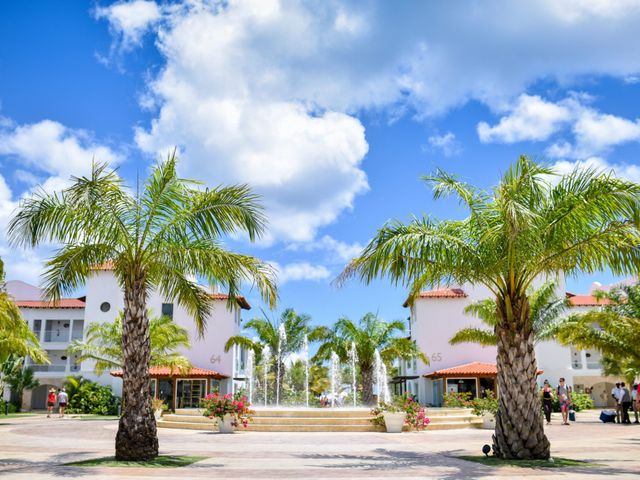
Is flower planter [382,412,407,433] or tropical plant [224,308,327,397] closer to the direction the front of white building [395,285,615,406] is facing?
the flower planter

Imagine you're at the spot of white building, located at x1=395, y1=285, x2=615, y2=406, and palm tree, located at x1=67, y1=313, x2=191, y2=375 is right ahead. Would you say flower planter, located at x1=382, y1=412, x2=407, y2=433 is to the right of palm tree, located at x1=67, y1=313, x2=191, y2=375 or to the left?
left

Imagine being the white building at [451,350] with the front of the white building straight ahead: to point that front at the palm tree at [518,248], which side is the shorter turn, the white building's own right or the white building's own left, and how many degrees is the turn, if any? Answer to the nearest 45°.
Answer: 0° — it already faces it

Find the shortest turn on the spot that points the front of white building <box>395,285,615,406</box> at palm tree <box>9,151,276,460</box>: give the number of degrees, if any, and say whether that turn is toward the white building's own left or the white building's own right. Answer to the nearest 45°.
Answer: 0° — it already faces it

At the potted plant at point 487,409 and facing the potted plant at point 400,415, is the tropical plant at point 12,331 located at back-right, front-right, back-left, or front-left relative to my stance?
front-right

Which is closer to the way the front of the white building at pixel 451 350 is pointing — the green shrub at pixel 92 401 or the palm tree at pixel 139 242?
the palm tree

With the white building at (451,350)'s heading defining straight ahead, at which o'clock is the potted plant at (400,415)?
The potted plant is roughly at 12 o'clock from the white building.

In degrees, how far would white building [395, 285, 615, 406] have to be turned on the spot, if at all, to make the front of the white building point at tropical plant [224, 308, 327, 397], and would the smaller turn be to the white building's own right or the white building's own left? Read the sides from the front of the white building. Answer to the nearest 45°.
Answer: approximately 45° to the white building's own right

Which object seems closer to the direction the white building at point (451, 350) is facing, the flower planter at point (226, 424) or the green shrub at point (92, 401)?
the flower planter

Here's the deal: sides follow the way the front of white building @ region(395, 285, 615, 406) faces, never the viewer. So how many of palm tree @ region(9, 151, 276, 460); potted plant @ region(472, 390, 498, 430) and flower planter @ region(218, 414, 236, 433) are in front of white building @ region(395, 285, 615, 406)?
3

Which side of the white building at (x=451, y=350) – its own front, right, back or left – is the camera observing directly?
front

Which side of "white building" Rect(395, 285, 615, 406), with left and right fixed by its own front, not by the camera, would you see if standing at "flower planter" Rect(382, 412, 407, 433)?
front

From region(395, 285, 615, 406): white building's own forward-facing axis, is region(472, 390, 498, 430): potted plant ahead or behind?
ahead
